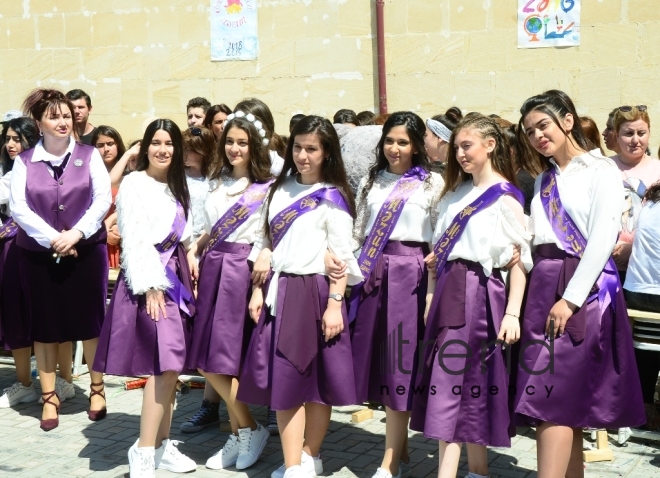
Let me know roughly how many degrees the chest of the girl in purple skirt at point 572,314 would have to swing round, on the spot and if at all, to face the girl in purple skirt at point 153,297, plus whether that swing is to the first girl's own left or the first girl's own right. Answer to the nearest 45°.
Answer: approximately 45° to the first girl's own right

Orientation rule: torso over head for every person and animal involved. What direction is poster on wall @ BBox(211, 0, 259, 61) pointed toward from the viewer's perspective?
toward the camera

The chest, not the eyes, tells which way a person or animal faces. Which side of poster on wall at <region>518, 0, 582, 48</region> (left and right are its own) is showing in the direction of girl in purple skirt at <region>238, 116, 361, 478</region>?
front

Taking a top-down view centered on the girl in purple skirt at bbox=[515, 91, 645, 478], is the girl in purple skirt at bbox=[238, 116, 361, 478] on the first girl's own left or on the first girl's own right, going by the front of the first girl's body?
on the first girl's own right

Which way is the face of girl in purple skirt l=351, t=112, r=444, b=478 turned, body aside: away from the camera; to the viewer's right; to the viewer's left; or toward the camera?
toward the camera

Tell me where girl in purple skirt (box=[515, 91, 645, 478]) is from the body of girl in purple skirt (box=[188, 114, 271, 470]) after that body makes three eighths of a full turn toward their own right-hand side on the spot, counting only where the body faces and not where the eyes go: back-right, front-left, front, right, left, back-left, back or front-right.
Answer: back-right

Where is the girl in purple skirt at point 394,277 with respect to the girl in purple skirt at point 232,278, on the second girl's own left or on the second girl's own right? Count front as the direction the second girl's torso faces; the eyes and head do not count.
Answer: on the second girl's own left

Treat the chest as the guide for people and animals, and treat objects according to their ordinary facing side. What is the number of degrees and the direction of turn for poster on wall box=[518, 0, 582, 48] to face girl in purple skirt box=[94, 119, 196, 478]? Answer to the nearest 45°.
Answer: approximately 45° to its right

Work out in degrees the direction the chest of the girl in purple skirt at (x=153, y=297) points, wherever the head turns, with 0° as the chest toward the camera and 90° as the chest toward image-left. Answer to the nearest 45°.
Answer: approximately 315°

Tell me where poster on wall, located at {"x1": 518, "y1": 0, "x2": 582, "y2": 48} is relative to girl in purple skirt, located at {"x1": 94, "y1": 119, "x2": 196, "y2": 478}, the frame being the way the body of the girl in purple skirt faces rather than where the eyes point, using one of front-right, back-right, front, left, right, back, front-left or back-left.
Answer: left

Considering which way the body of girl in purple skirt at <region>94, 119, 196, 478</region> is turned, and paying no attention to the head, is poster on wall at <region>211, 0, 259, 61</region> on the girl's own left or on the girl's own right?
on the girl's own left

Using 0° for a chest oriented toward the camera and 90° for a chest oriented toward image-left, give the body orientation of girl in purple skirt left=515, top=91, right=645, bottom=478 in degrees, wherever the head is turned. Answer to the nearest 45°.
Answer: approximately 45°

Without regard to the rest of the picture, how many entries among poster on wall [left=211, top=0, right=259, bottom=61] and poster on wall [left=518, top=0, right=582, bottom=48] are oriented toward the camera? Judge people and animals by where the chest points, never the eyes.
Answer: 2

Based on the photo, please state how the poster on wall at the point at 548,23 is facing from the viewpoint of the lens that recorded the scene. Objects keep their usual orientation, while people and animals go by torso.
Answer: facing the viewer

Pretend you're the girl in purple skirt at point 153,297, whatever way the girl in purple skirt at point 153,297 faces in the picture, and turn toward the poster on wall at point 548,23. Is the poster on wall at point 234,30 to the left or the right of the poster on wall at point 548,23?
left

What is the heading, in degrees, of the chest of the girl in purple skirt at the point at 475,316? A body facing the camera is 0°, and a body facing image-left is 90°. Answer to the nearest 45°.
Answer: approximately 45°
